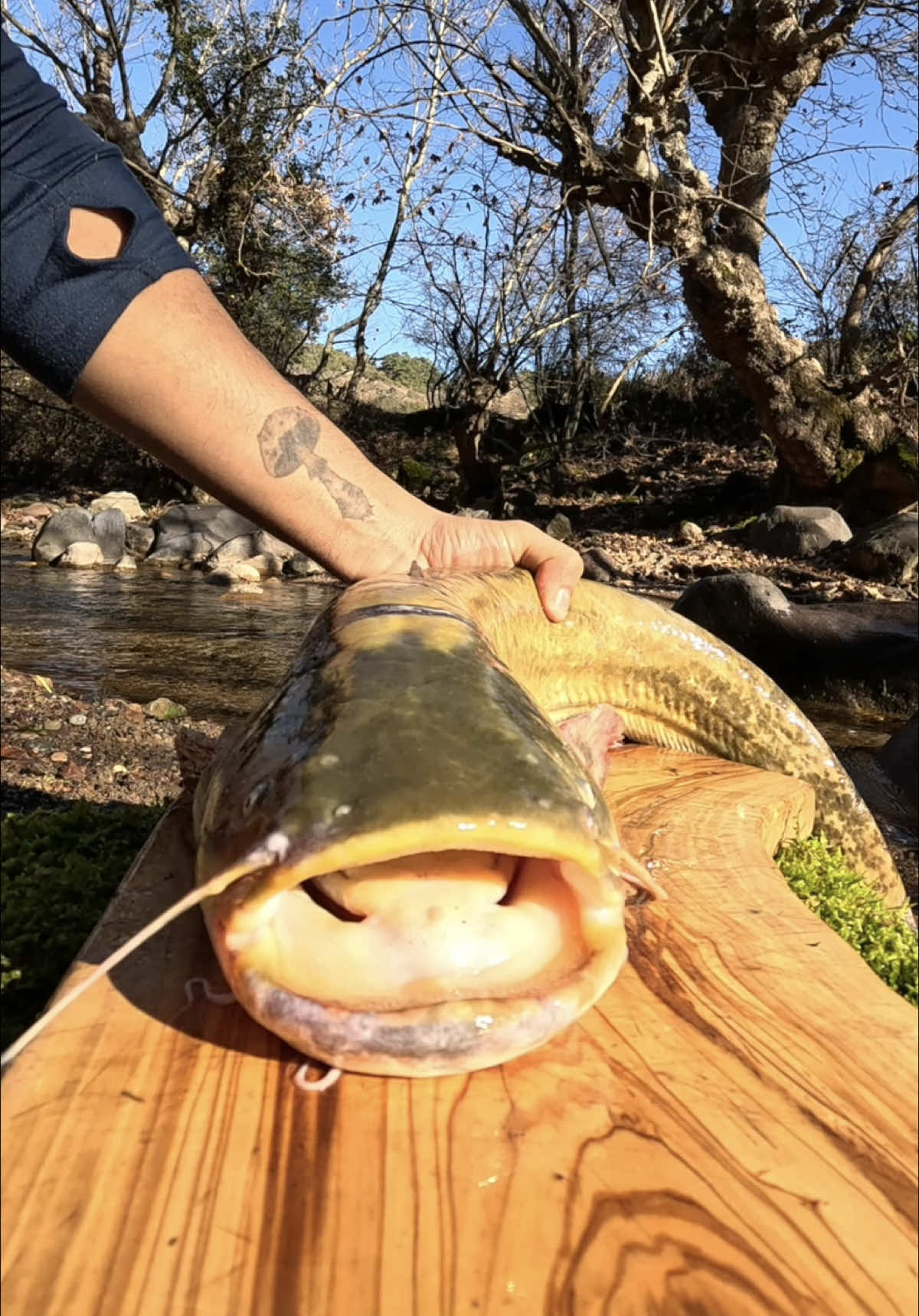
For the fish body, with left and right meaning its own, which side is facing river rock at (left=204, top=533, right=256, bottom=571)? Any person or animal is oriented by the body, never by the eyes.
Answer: back

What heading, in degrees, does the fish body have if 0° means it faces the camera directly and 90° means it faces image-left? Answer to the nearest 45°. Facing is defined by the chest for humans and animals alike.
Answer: approximately 0°

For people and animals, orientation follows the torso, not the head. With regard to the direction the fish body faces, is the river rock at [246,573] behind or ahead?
behind

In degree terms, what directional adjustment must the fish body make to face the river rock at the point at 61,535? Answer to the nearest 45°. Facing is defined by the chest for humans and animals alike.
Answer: approximately 135° to its right

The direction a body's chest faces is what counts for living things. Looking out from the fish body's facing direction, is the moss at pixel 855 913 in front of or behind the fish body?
behind

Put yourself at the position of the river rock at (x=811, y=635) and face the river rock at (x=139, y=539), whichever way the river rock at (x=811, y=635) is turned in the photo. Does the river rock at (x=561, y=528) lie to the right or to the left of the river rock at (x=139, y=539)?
right

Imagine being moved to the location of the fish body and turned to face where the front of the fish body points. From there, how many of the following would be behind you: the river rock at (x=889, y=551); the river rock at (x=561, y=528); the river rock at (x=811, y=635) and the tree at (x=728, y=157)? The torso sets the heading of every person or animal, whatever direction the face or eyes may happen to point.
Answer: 4

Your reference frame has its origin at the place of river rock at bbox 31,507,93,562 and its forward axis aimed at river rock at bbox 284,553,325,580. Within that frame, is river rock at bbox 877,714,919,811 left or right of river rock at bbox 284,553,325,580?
right

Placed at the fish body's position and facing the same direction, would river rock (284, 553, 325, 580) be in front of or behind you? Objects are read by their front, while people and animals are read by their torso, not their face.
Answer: behind

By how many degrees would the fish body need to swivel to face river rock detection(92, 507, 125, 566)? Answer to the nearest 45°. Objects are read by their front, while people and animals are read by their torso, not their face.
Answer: approximately 135° to its right

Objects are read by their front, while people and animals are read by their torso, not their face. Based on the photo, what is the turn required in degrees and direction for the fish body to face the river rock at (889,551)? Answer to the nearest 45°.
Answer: approximately 180°

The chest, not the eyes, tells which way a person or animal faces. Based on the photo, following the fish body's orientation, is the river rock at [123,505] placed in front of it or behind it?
behind

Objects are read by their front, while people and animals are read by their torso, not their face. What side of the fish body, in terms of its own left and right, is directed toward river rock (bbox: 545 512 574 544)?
back

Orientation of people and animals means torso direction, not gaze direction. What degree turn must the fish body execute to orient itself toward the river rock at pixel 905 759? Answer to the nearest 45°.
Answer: approximately 180°
